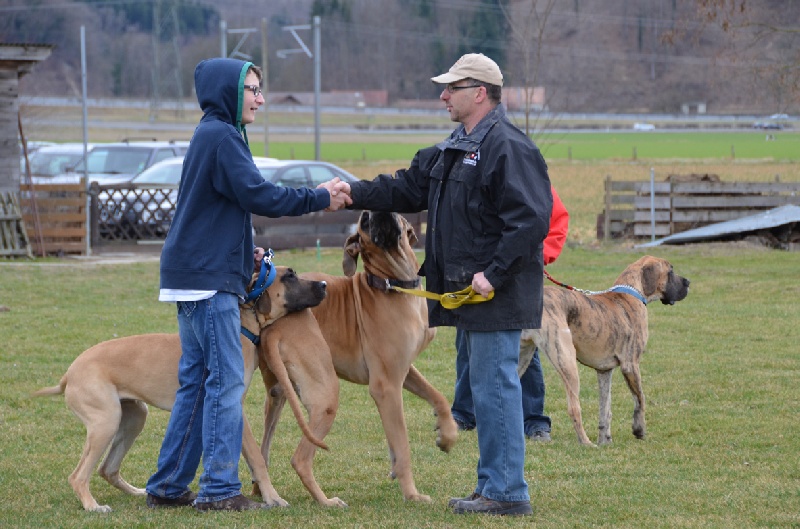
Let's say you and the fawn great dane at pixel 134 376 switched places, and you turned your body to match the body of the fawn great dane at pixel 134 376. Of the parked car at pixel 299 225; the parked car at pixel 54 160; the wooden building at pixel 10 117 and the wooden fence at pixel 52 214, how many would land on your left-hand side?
4

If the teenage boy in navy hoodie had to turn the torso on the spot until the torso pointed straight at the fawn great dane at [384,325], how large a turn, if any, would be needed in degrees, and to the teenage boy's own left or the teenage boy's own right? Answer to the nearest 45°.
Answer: approximately 45° to the teenage boy's own left

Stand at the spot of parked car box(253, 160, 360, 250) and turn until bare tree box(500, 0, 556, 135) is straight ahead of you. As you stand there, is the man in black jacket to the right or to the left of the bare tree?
right

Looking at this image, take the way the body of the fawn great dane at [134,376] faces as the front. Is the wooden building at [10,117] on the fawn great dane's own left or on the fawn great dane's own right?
on the fawn great dane's own left

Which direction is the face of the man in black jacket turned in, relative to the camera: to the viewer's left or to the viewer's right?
to the viewer's left

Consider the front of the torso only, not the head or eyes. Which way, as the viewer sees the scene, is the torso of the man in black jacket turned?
to the viewer's left

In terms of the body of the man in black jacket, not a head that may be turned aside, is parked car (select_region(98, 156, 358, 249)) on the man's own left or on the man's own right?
on the man's own right

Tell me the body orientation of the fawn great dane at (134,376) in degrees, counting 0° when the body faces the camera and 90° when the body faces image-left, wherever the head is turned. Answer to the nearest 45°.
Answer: approximately 270°

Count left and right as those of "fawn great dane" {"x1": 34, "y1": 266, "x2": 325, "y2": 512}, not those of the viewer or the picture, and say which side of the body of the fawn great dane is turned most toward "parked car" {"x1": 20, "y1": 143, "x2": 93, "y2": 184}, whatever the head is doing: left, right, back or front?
left

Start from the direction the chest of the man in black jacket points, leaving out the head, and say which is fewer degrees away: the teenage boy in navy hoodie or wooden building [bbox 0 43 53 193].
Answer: the teenage boy in navy hoodie

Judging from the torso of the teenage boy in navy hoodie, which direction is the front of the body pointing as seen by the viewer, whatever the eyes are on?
to the viewer's right

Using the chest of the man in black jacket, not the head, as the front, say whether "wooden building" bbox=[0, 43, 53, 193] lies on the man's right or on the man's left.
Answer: on the man's right
